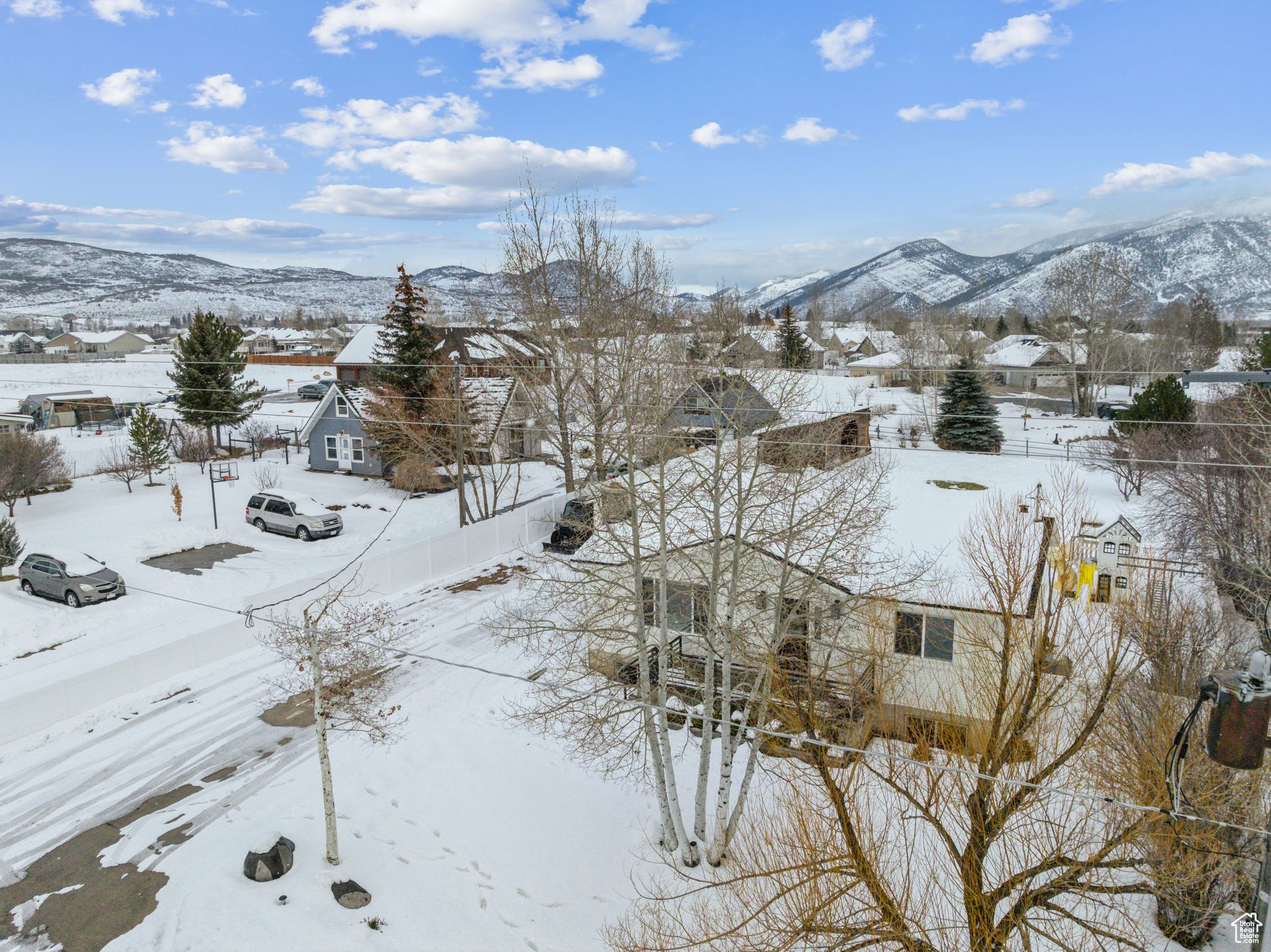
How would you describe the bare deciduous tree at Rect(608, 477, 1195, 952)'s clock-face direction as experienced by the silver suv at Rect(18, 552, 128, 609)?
The bare deciduous tree is roughly at 1 o'clock from the silver suv.

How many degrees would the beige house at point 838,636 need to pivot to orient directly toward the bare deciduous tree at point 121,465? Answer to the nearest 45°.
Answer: approximately 135° to its right

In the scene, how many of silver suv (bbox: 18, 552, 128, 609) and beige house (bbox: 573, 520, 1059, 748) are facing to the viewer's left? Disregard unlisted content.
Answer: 0

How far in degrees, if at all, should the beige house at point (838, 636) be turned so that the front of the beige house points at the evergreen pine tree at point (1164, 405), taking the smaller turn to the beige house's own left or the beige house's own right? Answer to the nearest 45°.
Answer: approximately 135° to the beige house's own left

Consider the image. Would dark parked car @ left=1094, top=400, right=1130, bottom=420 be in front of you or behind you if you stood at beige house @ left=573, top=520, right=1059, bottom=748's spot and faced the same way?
behind

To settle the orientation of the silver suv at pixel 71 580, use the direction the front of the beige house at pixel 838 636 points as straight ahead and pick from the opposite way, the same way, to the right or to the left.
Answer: to the left

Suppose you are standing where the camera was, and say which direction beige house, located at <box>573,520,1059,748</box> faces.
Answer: facing the viewer

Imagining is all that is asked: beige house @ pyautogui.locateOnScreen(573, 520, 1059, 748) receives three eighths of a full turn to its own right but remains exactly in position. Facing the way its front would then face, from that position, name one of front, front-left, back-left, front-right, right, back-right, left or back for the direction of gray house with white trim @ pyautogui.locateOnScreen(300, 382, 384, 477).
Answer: front

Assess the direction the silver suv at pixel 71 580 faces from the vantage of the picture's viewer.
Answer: facing the viewer and to the right of the viewer

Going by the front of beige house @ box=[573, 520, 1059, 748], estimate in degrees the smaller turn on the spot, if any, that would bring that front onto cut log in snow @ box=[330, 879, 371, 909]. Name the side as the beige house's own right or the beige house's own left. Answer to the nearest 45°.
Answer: approximately 45° to the beige house's own right

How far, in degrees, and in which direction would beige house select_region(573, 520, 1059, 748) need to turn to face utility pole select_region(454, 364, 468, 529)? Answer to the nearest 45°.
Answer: approximately 135° to its right

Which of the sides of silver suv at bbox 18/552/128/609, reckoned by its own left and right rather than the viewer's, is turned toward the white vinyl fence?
front
